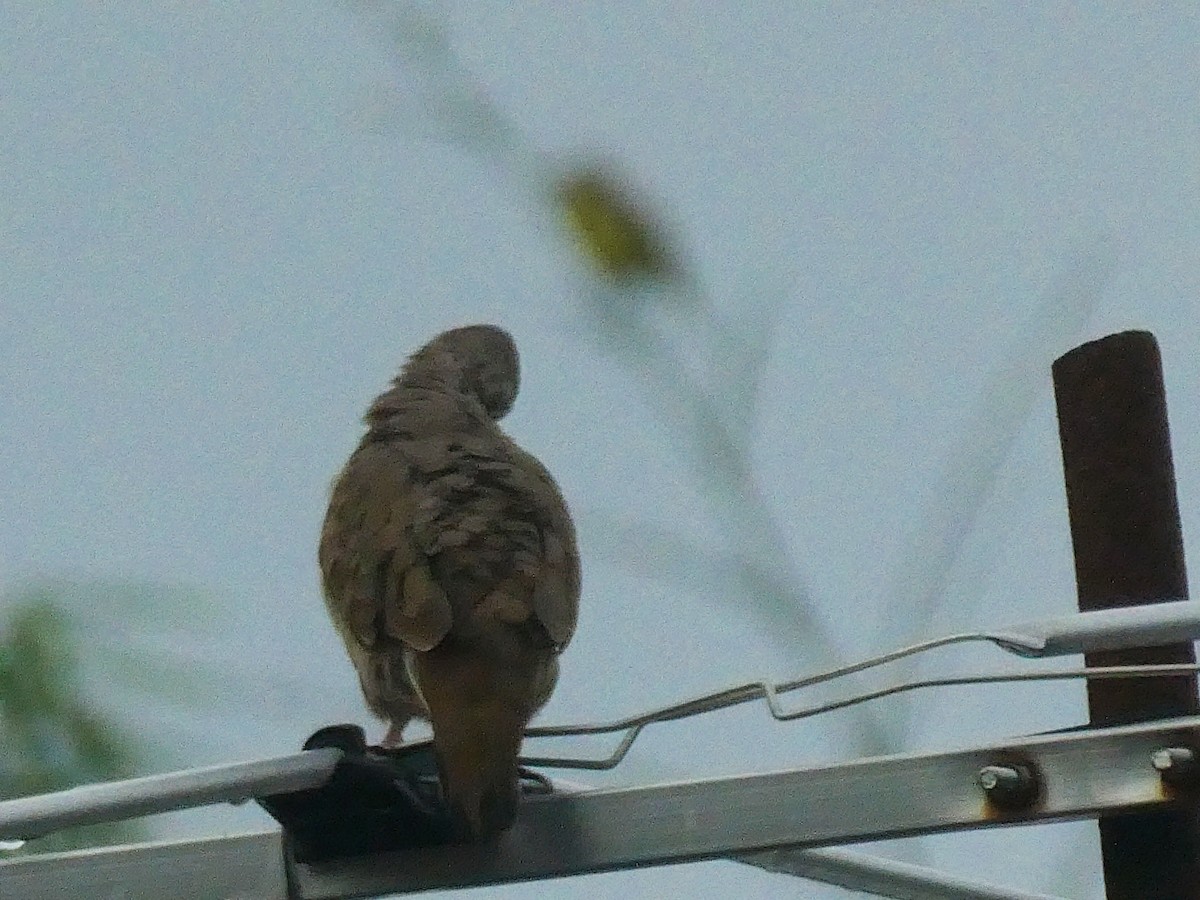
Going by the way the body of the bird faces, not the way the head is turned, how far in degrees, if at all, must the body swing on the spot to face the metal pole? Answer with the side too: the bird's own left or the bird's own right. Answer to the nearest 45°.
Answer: approximately 135° to the bird's own right

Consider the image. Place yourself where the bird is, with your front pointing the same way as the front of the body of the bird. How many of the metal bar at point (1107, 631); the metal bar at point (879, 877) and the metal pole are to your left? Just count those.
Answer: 0

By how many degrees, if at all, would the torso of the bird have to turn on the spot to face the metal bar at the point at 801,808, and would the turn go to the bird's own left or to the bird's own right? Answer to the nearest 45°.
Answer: approximately 135° to the bird's own right

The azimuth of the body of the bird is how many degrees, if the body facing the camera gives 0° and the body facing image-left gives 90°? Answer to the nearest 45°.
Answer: approximately 180°
